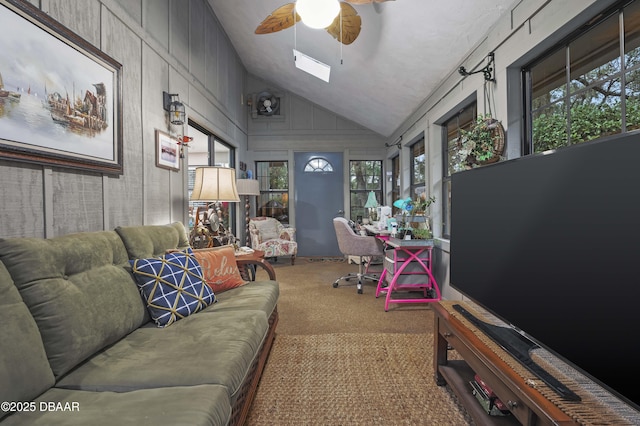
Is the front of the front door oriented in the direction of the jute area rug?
yes

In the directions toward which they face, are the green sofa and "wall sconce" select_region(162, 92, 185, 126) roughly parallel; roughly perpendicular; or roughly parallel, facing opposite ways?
roughly parallel

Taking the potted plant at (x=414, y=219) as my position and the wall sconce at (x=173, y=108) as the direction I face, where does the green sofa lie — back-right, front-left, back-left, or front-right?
front-left

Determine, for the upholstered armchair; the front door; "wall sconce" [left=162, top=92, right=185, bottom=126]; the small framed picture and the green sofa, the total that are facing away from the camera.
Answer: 0

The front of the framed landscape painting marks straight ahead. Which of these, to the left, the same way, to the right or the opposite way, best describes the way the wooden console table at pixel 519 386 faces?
the opposite way

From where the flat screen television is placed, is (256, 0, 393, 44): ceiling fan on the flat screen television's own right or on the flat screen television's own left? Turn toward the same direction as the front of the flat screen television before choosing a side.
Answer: on the flat screen television's own right

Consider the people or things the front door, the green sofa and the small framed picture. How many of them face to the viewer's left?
0

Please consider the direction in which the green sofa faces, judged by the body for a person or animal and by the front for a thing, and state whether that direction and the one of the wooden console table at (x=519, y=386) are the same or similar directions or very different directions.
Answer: very different directions

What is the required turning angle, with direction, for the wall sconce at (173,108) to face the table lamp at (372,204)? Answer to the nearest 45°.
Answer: approximately 90° to its left

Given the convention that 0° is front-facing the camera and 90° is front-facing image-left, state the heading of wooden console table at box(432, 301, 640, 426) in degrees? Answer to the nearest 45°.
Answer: approximately 45°

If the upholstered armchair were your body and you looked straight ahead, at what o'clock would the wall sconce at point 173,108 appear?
The wall sconce is roughly at 2 o'clock from the upholstered armchair.

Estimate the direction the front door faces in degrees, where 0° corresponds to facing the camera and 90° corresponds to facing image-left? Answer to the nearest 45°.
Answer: approximately 0°

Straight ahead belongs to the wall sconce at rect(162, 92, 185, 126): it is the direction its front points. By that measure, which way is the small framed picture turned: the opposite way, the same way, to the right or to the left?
the same way

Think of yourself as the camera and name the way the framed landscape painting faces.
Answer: facing the viewer and to the right of the viewer

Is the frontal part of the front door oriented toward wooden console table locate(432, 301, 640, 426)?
yes

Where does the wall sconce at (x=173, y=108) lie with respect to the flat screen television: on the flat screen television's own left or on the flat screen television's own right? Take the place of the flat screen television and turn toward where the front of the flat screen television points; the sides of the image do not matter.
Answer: on the flat screen television's own right

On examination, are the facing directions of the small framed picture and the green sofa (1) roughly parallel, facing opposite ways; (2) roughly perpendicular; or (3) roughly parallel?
roughly parallel

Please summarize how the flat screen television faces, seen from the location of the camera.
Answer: facing the viewer and to the left of the viewer

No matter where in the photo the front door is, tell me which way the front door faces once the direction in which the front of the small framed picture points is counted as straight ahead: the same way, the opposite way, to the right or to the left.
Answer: to the right

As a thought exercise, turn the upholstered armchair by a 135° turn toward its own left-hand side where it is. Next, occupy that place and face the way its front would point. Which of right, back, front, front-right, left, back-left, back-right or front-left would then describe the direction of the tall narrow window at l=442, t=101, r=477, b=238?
back-right
